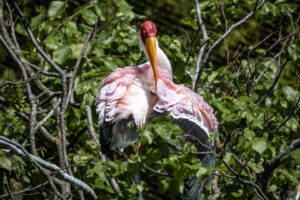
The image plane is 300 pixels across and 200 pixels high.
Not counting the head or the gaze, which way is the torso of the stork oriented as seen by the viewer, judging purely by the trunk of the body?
toward the camera
